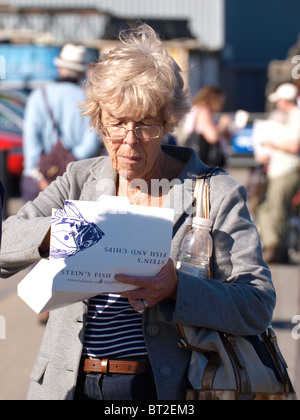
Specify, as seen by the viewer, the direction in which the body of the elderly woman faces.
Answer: toward the camera

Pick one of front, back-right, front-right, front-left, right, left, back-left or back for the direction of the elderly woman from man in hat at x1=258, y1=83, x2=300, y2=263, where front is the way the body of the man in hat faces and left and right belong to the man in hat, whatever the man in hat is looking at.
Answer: left

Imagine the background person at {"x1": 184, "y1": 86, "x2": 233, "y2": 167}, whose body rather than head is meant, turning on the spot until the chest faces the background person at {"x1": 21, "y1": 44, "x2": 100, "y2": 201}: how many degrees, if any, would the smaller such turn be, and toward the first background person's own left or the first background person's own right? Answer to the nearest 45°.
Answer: approximately 135° to the first background person's own right

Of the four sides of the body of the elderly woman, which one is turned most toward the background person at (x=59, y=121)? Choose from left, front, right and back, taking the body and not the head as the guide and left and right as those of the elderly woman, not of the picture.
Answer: back

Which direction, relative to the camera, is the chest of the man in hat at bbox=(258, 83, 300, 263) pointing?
to the viewer's left
